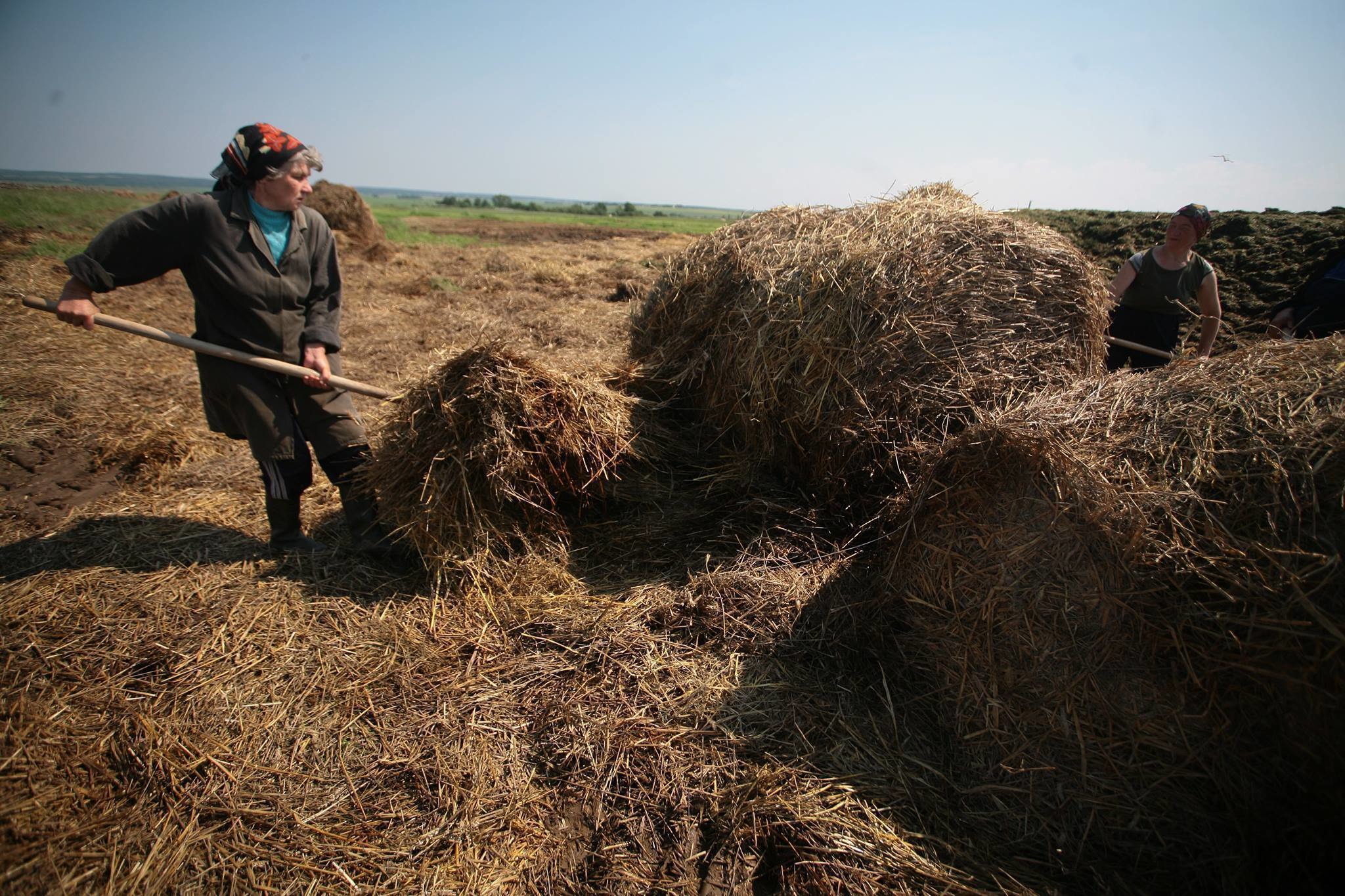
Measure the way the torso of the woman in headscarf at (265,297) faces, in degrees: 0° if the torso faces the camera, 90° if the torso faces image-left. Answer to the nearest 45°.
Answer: approximately 315°

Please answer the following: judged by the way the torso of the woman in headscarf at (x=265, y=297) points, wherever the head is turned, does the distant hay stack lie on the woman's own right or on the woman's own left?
on the woman's own left

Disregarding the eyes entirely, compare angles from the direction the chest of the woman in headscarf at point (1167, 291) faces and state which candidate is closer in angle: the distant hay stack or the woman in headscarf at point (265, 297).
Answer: the woman in headscarf

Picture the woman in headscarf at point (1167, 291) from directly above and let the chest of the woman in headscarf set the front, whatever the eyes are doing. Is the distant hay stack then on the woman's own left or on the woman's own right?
on the woman's own right

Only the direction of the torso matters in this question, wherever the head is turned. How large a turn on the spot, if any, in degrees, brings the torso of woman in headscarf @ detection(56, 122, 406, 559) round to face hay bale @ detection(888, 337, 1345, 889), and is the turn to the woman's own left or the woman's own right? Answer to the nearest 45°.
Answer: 0° — they already face it

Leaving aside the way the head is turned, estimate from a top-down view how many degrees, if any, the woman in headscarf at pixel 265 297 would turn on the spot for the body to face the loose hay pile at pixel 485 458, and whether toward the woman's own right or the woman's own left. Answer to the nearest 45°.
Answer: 0° — they already face it

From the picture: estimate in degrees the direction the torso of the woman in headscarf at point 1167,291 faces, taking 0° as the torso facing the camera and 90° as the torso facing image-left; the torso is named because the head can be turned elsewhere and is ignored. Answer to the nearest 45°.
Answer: approximately 0°

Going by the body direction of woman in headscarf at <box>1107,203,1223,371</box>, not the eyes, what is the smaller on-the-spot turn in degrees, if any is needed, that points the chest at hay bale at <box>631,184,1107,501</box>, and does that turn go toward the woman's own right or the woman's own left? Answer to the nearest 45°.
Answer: approximately 45° to the woman's own right

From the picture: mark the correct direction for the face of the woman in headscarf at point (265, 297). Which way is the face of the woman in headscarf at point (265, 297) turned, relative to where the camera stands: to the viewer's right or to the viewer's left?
to the viewer's right
